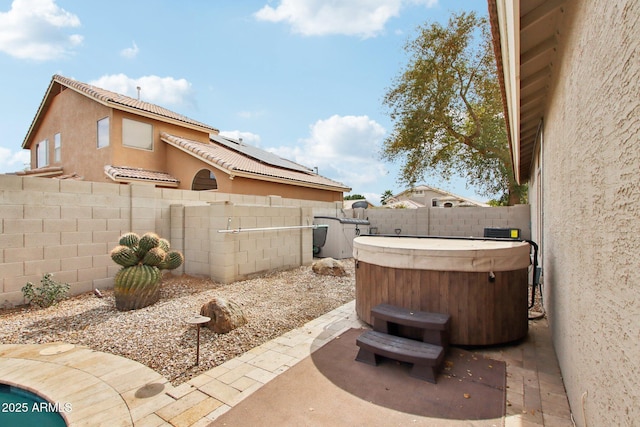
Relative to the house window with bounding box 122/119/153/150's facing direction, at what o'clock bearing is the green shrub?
The green shrub is roughly at 2 o'clock from the house window.

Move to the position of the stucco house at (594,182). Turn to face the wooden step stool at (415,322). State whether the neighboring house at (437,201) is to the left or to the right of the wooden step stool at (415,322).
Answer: right

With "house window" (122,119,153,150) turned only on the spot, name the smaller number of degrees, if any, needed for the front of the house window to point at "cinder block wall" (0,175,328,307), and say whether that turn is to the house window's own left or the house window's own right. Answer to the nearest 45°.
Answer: approximately 45° to the house window's own right

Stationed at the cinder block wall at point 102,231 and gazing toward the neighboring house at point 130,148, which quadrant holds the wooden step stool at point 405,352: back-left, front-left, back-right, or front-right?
back-right

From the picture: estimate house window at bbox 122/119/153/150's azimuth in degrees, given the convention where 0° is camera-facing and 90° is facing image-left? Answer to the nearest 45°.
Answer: approximately 315°

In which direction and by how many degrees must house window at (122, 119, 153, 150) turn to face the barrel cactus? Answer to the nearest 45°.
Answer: approximately 45° to its right

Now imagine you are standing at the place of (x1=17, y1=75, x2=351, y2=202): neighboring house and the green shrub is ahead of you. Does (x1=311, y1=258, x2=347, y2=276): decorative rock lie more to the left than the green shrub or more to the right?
left

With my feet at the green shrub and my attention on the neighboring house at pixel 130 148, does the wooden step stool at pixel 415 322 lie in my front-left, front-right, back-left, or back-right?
back-right
